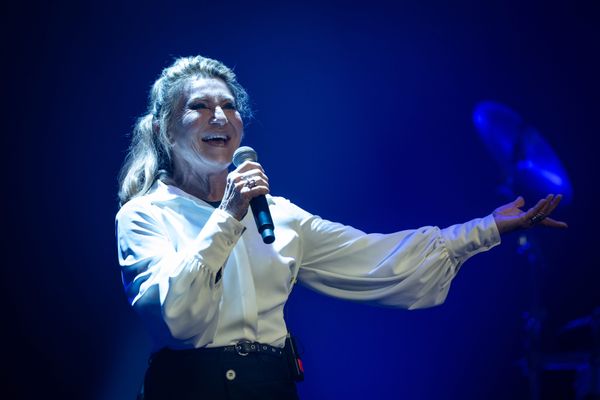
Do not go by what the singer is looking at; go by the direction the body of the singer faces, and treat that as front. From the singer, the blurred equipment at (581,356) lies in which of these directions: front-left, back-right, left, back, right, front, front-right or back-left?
left

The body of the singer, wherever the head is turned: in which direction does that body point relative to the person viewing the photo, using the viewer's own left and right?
facing the viewer and to the right of the viewer

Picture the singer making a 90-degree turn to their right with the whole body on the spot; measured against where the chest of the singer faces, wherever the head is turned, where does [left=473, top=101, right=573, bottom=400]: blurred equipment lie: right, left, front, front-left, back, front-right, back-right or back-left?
back
